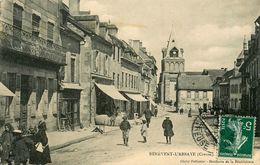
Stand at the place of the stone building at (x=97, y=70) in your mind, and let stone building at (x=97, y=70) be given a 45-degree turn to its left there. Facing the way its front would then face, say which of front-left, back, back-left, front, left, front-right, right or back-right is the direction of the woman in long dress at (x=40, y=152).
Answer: right

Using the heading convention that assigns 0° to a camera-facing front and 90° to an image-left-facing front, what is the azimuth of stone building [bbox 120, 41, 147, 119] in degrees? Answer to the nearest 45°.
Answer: approximately 315°

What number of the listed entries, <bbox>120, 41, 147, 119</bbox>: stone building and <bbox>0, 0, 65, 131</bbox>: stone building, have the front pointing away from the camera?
0

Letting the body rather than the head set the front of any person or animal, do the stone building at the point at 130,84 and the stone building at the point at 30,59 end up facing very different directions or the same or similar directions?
same or similar directions

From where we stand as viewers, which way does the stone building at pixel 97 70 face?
facing the viewer and to the right of the viewer

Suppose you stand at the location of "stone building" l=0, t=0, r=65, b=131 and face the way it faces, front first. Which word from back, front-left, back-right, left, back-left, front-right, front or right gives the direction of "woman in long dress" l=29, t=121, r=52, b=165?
front-right

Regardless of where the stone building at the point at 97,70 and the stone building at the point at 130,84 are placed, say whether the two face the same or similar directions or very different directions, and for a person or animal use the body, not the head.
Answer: same or similar directions

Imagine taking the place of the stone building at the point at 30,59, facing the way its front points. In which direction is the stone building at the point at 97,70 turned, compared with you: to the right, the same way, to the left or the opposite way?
the same way

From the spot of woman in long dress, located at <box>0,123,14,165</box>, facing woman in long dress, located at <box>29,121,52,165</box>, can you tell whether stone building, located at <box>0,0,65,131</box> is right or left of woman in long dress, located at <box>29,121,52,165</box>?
left
